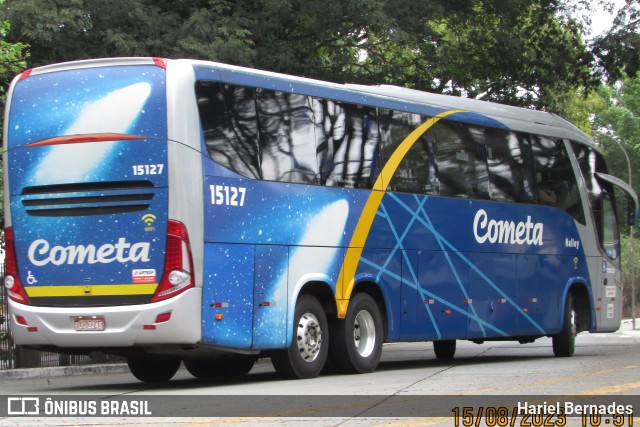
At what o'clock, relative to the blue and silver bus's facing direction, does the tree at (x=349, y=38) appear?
The tree is roughly at 11 o'clock from the blue and silver bus.

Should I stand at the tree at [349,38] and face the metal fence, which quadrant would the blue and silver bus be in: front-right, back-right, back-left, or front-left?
front-left

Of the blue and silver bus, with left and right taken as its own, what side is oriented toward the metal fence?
left

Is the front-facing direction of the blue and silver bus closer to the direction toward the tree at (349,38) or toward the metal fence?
the tree

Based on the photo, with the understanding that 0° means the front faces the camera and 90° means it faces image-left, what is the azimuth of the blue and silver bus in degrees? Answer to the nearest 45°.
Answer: approximately 225°
